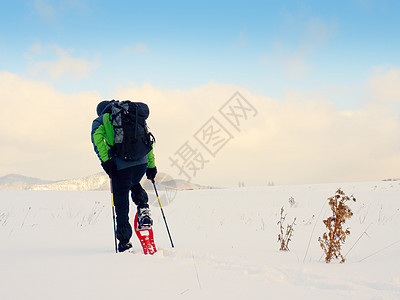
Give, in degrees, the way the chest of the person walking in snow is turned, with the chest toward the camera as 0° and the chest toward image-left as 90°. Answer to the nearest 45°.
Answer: approximately 135°

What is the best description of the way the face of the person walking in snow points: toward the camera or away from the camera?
away from the camera
